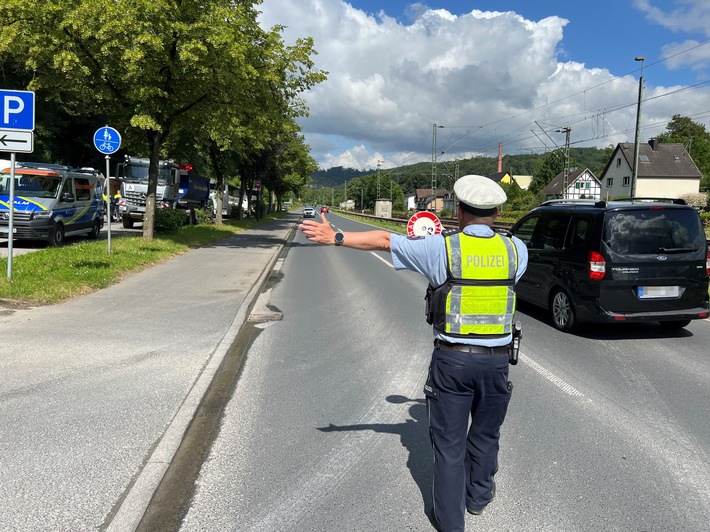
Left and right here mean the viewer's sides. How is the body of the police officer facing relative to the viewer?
facing away from the viewer

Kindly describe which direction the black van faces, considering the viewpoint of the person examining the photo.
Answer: facing away from the viewer and to the left of the viewer

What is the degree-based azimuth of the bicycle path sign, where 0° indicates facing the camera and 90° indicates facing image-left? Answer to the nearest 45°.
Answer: approximately 0°

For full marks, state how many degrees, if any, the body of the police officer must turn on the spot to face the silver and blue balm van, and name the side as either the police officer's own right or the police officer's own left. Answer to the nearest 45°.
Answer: approximately 45° to the police officer's own left

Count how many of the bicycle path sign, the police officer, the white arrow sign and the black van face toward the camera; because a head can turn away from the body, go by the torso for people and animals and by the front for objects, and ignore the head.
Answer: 2

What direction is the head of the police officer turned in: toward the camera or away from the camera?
away from the camera
